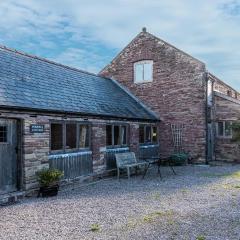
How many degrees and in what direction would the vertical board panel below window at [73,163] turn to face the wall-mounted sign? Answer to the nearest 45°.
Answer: approximately 90° to its right

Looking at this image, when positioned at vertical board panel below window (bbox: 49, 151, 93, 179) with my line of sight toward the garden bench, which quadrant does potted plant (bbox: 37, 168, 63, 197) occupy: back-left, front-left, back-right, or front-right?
back-right

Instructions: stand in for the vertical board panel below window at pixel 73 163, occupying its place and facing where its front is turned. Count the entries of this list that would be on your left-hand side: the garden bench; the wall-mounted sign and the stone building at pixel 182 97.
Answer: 2

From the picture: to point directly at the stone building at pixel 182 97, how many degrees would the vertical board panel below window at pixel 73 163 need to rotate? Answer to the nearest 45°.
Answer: approximately 90° to its left

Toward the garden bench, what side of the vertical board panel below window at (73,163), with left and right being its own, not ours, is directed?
left

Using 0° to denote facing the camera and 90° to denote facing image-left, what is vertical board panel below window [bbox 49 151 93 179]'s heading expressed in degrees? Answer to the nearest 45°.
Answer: approximately 315°
